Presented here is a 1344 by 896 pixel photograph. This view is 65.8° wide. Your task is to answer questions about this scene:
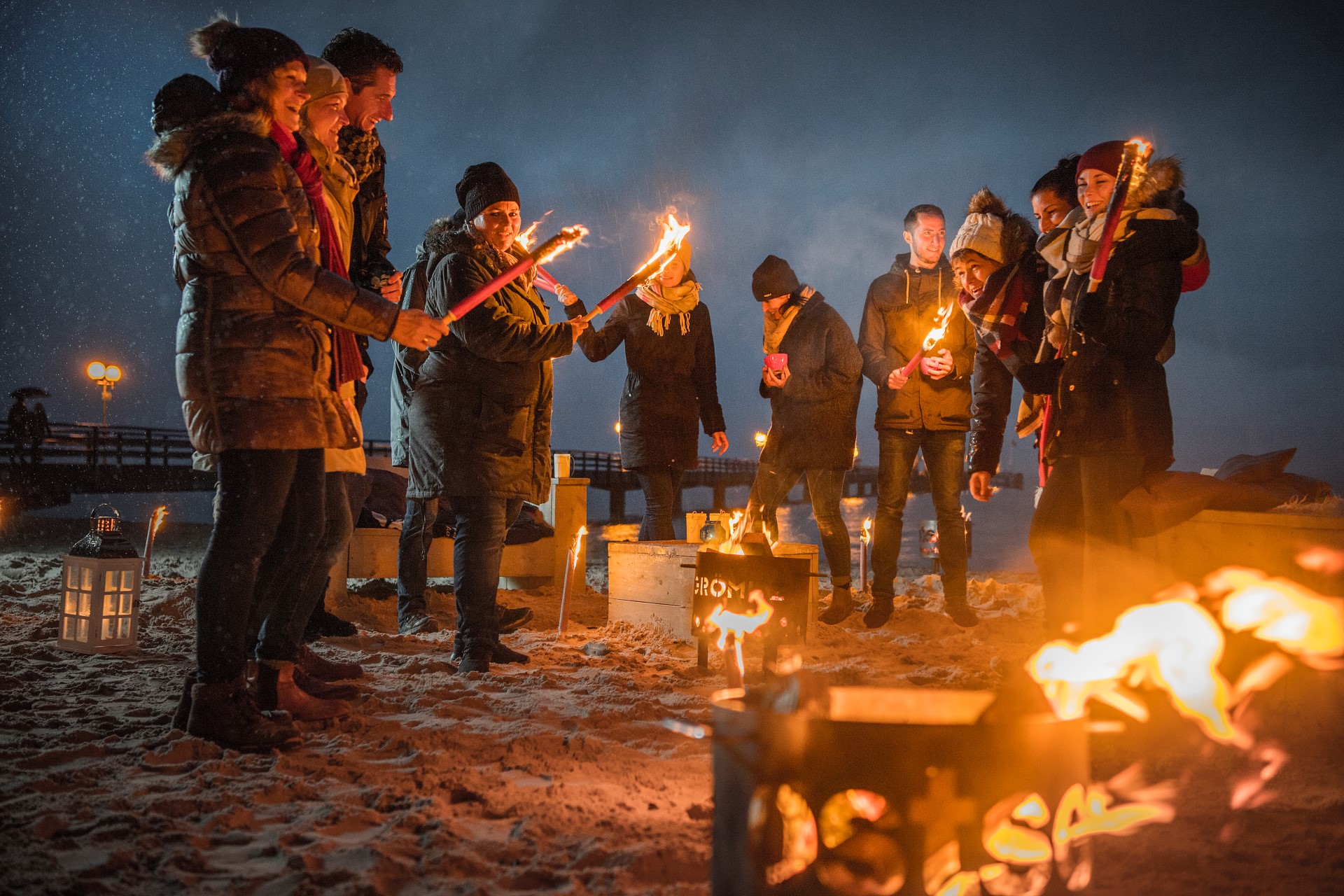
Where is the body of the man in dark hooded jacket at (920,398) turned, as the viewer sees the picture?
toward the camera

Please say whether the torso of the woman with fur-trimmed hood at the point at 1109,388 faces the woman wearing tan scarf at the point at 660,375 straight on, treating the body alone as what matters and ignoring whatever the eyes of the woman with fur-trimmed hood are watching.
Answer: no

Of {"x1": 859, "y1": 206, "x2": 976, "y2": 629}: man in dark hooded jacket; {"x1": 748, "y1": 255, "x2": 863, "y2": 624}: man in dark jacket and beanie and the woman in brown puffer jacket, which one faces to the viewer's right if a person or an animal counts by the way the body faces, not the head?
the woman in brown puffer jacket

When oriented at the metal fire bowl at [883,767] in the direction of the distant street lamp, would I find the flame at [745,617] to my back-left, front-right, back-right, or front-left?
front-right

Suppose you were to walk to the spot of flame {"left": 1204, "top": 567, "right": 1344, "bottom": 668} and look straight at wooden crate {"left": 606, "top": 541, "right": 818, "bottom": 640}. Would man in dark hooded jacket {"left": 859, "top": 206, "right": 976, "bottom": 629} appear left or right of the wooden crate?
right

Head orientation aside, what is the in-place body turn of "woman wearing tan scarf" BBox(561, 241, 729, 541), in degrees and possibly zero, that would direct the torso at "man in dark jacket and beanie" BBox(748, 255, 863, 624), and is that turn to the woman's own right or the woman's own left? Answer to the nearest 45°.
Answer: approximately 90° to the woman's own left

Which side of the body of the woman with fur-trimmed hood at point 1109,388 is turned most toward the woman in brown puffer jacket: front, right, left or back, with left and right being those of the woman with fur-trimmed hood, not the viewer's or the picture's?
front

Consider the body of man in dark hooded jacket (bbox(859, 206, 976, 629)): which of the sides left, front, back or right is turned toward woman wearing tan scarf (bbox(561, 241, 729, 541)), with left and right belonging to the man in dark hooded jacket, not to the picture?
right

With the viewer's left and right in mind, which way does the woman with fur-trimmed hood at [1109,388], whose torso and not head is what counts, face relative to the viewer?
facing the viewer and to the left of the viewer

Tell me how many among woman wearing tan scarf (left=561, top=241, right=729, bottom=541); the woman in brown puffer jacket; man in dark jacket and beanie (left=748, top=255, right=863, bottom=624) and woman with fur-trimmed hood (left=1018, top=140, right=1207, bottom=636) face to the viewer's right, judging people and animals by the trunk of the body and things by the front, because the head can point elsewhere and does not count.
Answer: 1

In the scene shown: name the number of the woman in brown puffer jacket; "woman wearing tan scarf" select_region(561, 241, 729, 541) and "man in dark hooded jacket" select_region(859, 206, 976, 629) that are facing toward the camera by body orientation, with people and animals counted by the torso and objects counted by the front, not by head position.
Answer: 2

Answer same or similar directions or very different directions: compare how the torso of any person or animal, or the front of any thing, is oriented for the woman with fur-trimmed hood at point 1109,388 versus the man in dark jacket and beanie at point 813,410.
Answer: same or similar directions

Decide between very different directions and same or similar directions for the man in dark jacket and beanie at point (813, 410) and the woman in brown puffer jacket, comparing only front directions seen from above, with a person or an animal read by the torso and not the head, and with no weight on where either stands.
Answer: very different directions

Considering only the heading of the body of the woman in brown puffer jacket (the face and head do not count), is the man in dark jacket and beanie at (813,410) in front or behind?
in front

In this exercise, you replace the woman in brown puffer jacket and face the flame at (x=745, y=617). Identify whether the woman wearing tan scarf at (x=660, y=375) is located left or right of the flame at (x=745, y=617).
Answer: left

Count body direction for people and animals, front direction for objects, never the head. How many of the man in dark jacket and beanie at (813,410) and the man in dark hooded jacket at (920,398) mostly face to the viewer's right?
0

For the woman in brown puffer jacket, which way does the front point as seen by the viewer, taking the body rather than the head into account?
to the viewer's right
